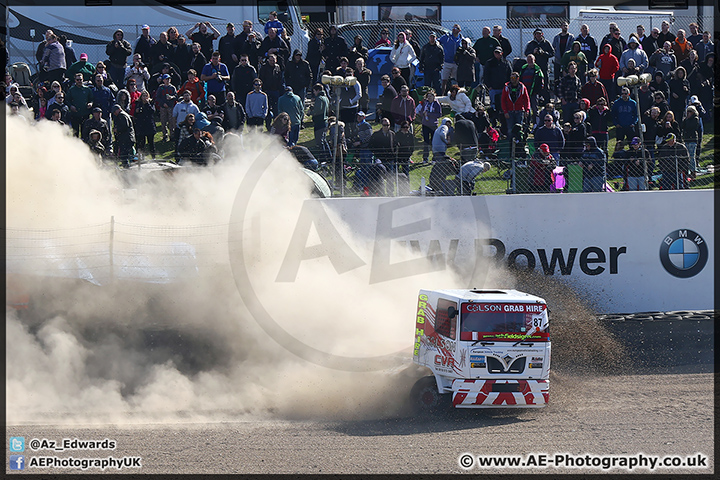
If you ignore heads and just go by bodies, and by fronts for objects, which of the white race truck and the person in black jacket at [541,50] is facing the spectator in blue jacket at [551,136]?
the person in black jacket

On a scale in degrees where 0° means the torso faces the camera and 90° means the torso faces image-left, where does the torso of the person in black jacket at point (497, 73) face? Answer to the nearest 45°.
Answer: approximately 0°

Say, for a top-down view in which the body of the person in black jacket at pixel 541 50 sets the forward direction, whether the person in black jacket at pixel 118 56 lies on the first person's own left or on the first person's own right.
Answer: on the first person's own right

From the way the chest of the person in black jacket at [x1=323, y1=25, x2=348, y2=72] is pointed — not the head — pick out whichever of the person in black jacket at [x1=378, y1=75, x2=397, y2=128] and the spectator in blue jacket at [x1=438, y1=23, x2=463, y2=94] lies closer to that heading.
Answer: the person in black jacket

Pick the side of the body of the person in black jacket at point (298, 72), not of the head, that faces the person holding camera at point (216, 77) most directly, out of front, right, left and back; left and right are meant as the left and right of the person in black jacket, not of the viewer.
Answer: right
